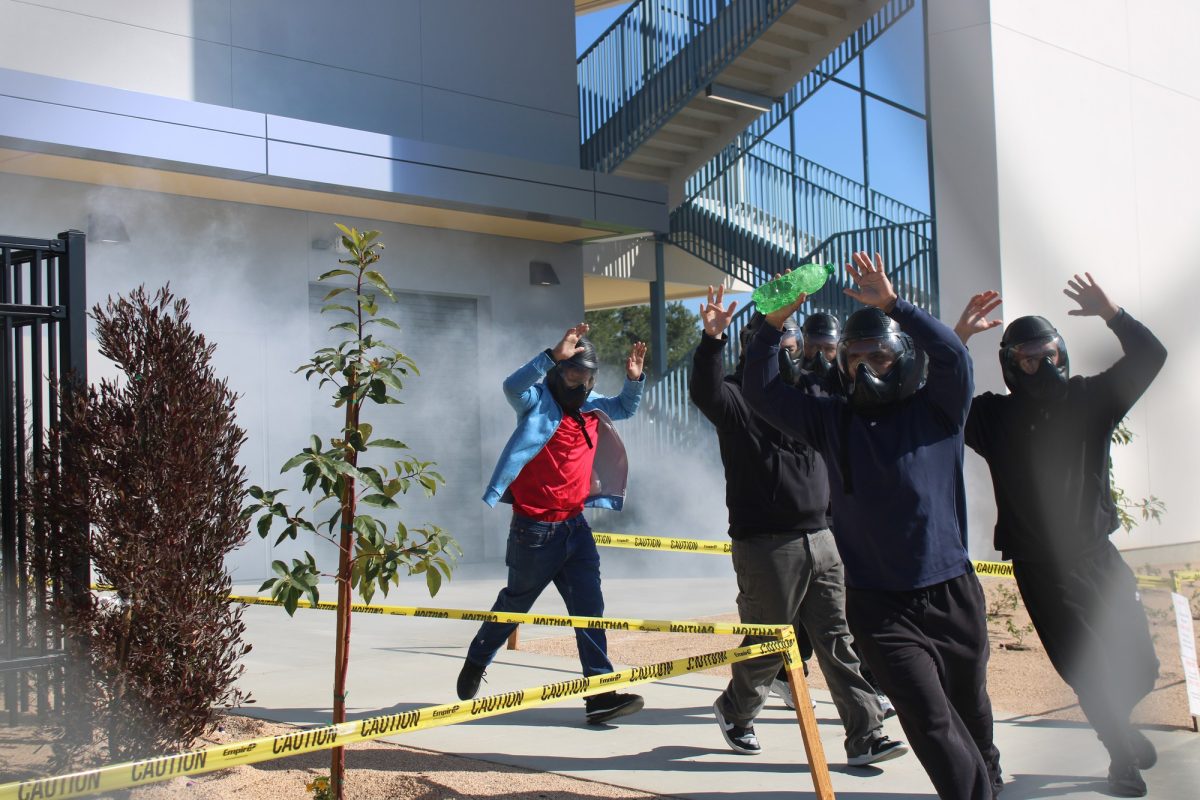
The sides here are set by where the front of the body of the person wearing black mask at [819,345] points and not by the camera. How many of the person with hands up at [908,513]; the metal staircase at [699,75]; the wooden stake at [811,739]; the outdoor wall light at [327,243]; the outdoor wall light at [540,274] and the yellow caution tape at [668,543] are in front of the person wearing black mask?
2

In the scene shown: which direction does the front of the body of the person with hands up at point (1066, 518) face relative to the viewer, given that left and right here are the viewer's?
facing the viewer

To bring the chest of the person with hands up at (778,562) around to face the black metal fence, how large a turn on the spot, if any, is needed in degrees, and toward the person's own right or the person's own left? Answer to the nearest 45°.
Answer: approximately 135° to the person's own right

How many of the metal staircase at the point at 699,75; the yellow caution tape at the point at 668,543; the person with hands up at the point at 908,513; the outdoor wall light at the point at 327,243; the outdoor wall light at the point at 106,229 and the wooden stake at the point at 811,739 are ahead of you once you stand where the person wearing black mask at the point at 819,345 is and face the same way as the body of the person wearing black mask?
2

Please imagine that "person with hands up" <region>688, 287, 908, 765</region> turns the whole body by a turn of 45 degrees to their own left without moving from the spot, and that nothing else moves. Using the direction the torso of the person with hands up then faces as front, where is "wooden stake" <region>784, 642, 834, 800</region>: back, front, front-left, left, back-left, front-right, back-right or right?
right

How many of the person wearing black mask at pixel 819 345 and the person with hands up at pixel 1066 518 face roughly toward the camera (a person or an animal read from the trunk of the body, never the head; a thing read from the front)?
2

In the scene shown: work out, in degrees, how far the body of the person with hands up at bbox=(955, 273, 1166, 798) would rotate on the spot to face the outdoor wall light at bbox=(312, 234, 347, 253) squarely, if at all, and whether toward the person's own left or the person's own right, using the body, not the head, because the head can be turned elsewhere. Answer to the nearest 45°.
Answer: approximately 135° to the person's own right

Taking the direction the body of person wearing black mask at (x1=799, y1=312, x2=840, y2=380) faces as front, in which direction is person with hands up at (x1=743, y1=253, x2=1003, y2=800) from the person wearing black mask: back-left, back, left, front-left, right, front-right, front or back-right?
front

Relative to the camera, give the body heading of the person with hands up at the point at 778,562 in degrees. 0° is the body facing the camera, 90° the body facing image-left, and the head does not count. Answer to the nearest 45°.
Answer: approximately 315°

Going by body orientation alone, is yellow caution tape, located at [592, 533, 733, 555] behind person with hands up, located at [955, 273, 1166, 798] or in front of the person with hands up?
behind

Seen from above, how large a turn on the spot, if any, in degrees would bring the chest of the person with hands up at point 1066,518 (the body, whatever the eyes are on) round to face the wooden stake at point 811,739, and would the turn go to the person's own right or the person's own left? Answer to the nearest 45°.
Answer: approximately 45° to the person's own right

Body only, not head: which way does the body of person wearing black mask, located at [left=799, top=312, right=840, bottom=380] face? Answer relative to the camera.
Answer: toward the camera

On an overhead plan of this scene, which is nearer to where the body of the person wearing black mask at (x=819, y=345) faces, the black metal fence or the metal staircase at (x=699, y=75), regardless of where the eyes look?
the black metal fence
